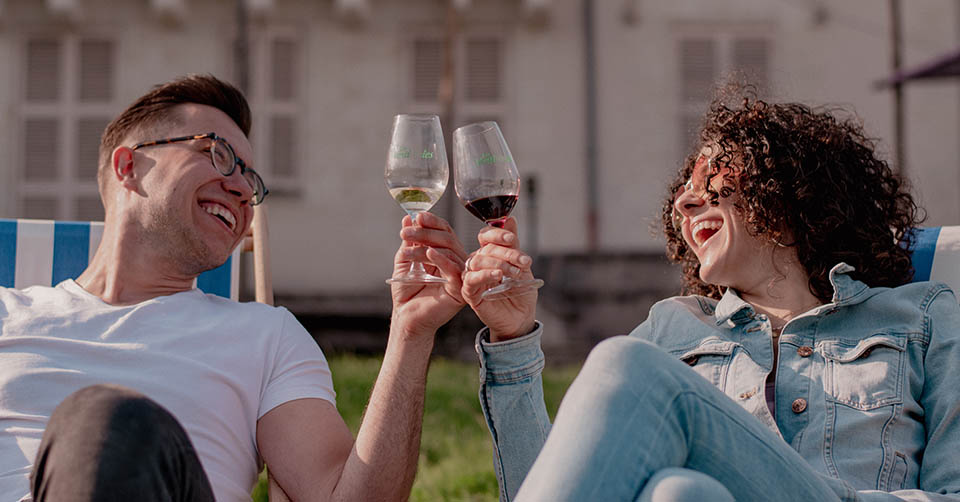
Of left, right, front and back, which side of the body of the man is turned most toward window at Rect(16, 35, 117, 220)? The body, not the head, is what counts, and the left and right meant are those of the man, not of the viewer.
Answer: back

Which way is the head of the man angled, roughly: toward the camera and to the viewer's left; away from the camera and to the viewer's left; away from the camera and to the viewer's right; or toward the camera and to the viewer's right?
toward the camera and to the viewer's right

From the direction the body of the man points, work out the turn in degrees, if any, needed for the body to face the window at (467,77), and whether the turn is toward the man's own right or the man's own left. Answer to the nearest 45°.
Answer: approximately 180°

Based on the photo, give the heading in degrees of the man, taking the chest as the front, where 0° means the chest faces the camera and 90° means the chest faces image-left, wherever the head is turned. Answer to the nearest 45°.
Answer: approximately 0°

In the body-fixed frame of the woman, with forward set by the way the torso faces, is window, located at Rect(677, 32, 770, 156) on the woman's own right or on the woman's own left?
on the woman's own right

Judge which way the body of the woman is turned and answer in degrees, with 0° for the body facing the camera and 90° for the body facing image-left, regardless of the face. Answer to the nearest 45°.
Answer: approximately 45°

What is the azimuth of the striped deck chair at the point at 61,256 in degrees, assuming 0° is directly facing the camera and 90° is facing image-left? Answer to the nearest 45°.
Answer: approximately 0°

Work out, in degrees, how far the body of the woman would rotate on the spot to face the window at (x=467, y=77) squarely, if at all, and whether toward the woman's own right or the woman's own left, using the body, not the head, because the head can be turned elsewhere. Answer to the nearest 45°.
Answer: approximately 135° to the woman's own right

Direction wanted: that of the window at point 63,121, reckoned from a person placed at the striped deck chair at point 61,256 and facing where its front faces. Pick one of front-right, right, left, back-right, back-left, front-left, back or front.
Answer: back

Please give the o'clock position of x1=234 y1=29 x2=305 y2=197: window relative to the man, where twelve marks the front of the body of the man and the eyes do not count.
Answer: The window is roughly at 6 o'clock from the man.

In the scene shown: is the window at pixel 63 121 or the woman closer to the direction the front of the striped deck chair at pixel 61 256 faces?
the woman
